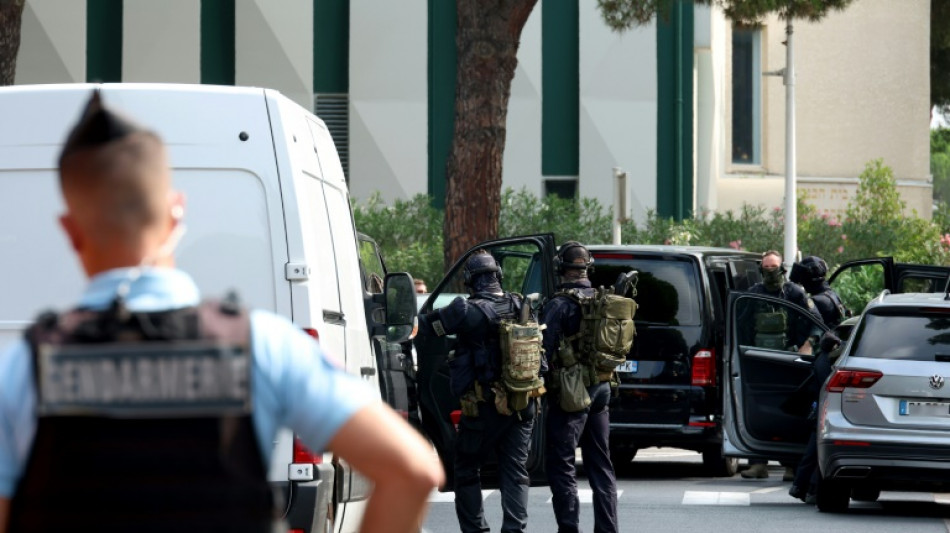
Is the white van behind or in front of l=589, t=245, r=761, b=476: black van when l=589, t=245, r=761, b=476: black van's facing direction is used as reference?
behind

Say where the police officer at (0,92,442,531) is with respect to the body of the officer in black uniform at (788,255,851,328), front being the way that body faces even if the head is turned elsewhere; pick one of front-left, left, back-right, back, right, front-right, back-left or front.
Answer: left

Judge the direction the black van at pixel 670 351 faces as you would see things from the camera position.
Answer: facing away from the viewer

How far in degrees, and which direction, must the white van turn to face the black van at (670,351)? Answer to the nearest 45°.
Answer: approximately 45° to its right

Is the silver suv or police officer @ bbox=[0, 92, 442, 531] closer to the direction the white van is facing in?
the silver suv

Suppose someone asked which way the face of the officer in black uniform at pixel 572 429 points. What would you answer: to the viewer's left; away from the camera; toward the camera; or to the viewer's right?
away from the camera

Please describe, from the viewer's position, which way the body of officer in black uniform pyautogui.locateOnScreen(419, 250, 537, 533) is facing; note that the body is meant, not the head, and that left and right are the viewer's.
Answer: facing away from the viewer and to the left of the viewer

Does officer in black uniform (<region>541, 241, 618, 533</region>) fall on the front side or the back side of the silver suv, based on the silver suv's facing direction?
on the back side

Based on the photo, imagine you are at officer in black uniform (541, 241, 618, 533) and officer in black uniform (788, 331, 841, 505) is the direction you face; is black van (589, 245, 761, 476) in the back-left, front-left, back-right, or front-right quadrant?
front-left

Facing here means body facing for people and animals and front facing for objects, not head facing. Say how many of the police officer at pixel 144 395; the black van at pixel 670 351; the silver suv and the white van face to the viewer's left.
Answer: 0

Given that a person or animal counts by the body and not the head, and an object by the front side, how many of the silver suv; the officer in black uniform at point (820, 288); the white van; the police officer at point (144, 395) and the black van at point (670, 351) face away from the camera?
4

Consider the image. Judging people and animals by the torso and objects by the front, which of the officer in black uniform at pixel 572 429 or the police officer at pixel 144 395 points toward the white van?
the police officer

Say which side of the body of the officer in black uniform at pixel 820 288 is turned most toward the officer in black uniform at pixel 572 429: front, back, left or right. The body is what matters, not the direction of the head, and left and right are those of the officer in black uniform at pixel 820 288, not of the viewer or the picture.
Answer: left

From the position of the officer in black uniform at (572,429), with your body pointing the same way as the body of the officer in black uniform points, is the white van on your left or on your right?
on your left

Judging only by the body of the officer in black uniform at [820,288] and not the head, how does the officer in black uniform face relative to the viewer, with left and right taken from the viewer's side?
facing to the left of the viewer

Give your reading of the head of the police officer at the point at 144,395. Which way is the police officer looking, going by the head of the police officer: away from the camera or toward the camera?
away from the camera
